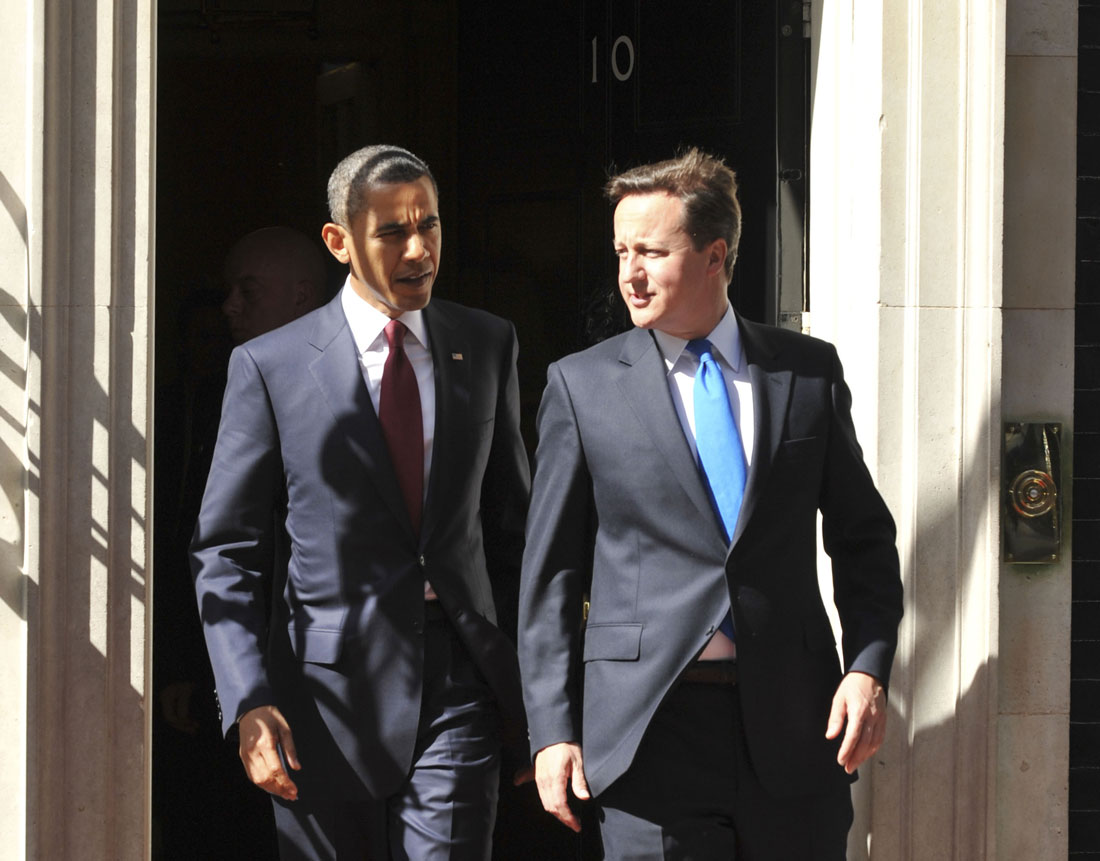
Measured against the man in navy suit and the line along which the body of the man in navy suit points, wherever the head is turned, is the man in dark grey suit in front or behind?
in front

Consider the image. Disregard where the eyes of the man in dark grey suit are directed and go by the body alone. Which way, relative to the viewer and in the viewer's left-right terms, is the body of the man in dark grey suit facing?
facing the viewer

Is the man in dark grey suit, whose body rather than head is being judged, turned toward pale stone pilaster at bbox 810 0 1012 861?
no

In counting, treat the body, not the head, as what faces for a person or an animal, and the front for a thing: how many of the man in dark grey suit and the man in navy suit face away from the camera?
0

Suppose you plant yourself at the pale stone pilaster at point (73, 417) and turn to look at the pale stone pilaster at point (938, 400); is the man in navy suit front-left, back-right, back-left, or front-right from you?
front-right

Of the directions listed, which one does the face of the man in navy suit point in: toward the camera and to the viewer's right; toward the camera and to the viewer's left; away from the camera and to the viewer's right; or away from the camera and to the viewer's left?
toward the camera and to the viewer's right

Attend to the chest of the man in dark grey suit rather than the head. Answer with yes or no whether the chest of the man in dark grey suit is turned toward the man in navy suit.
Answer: no

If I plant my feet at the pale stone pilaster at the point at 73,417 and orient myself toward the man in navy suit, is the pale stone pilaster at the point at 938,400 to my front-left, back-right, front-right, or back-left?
front-left

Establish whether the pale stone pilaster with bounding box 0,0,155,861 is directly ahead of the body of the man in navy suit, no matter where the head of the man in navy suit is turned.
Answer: no

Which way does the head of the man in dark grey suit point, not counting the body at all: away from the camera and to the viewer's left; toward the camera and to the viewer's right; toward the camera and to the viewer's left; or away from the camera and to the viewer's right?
toward the camera and to the viewer's left
